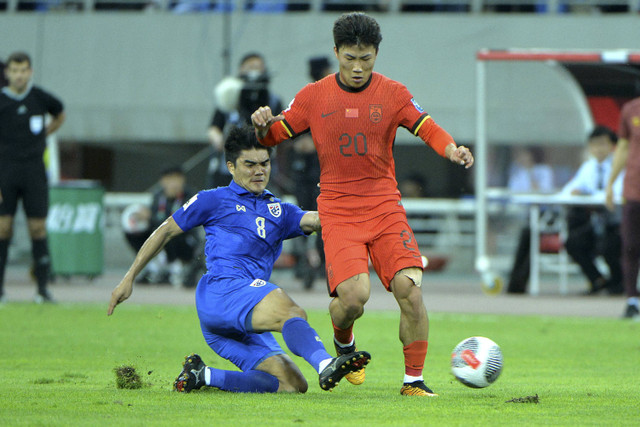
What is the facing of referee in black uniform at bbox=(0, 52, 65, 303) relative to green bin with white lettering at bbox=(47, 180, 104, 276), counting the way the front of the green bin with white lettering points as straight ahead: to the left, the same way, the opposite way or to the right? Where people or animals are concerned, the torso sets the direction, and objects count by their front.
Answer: the same way

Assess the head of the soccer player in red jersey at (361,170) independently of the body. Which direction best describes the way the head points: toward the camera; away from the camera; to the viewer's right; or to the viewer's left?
toward the camera

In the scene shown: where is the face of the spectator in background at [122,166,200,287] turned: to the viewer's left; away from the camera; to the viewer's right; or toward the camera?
toward the camera

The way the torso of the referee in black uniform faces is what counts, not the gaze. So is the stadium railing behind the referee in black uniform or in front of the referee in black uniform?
behind

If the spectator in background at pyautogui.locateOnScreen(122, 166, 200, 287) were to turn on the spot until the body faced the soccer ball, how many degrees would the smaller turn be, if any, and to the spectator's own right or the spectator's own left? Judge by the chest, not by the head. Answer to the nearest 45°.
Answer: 0° — they already face it

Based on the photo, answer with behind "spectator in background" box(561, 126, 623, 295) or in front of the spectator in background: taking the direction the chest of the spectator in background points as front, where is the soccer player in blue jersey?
in front

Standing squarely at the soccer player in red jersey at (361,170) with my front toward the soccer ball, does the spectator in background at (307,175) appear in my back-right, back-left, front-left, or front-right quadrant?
back-left

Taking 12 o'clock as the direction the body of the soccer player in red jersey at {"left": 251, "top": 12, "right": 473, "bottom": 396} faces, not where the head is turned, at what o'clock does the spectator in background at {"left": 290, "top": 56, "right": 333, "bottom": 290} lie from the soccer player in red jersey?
The spectator in background is roughly at 6 o'clock from the soccer player in red jersey.

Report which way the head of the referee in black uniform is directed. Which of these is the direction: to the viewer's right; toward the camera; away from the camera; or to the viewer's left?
toward the camera

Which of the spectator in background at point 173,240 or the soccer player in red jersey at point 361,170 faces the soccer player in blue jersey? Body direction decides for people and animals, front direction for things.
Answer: the spectator in background

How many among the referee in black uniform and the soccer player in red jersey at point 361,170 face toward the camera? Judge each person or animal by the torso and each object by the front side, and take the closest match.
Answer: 2

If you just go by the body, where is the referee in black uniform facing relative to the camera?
toward the camera

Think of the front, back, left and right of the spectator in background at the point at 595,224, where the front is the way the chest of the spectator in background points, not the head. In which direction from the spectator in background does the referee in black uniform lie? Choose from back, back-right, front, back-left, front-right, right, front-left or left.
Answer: front-right

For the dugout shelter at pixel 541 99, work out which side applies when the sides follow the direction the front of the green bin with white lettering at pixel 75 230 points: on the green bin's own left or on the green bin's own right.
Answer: on the green bin's own left
